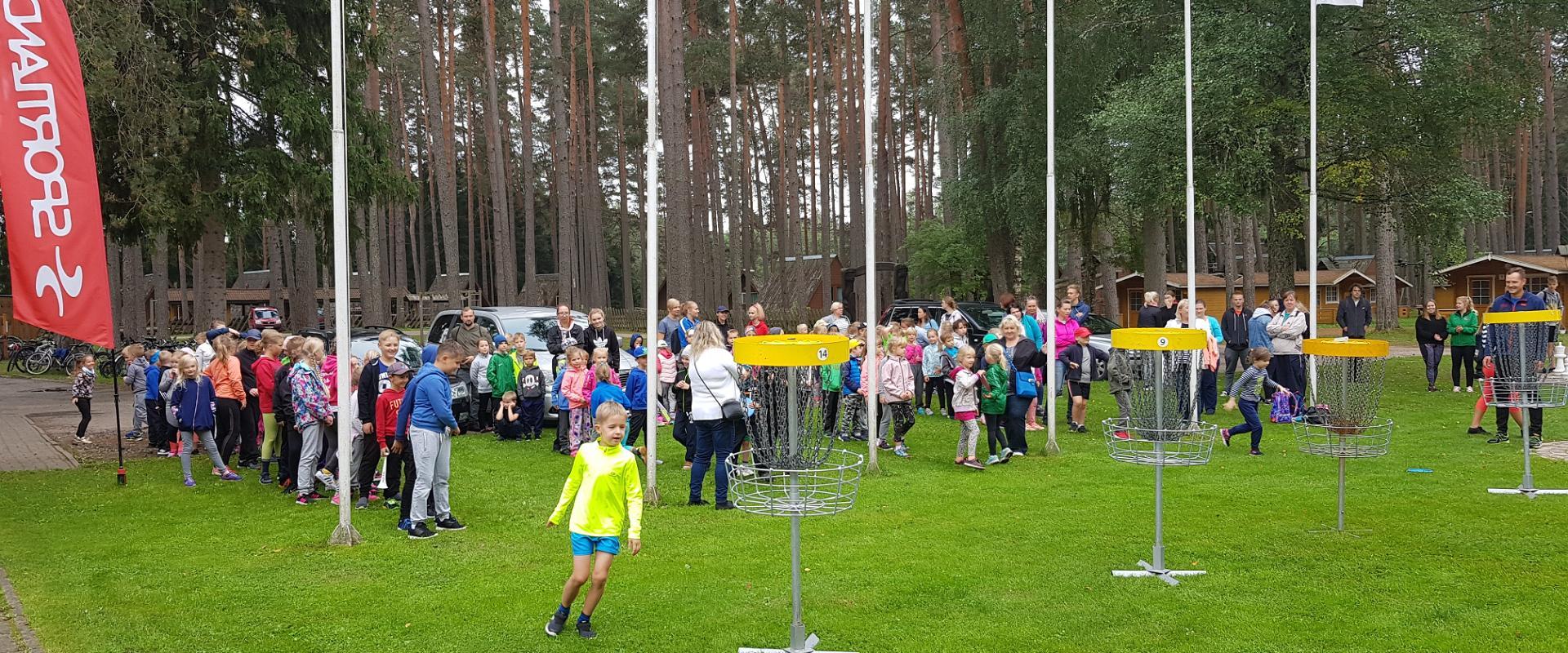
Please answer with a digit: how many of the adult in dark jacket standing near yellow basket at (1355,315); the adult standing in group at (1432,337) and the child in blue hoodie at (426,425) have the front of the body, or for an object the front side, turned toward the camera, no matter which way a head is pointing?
2

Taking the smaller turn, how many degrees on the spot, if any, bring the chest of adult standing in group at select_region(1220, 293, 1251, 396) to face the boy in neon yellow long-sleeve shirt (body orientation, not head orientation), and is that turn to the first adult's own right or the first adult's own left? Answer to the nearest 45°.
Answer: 0° — they already face them

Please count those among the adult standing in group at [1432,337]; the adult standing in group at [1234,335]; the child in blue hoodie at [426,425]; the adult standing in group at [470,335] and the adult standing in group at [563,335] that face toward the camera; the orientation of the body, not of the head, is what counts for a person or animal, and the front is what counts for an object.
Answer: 4

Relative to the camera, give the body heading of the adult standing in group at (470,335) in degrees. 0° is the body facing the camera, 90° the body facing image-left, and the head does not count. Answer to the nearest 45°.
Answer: approximately 0°

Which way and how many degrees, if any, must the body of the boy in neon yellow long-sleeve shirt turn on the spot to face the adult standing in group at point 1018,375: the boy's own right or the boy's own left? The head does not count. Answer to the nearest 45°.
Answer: approximately 135° to the boy's own left
